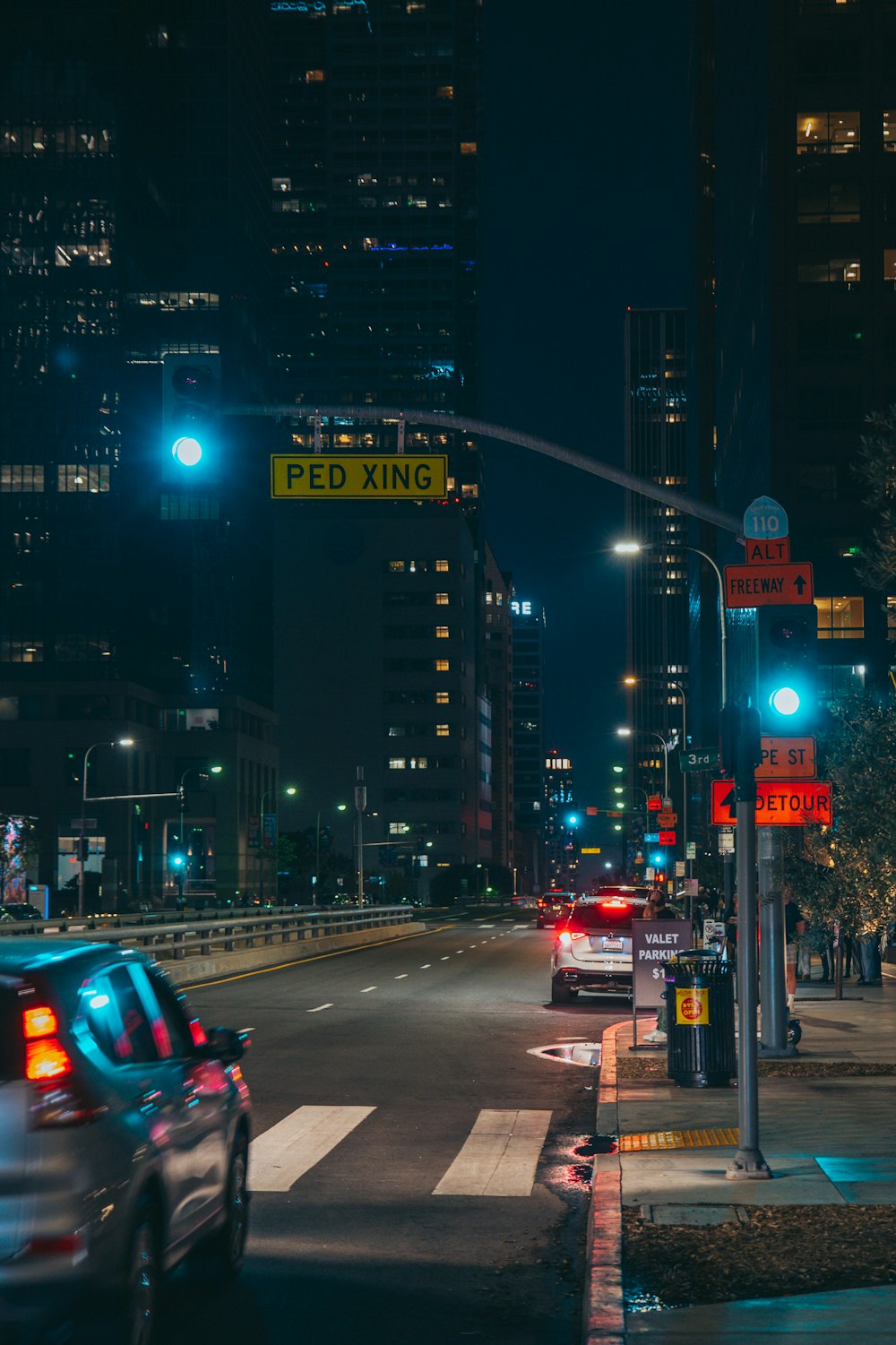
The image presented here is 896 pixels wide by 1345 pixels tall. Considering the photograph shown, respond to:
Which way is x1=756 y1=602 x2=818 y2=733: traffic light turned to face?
toward the camera

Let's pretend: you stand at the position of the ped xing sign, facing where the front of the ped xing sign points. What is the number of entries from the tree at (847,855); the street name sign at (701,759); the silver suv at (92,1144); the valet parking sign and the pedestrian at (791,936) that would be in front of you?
1

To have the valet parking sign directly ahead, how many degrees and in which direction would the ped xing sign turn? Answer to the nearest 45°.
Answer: approximately 135° to its left

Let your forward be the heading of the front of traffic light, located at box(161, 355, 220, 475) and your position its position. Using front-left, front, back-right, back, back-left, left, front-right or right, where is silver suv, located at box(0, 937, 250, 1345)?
front

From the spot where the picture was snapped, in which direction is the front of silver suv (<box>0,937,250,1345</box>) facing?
facing away from the viewer and to the right of the viewer

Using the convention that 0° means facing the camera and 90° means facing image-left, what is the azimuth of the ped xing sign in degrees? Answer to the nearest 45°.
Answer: approximately 0°

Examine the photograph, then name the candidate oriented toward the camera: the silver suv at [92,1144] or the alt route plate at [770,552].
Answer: the alt route plate

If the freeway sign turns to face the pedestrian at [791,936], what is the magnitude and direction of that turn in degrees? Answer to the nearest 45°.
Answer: approximately 180°

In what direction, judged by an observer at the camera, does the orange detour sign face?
facing the viewer

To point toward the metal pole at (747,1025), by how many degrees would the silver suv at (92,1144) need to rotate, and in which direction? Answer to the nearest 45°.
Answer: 0° — it already faces it

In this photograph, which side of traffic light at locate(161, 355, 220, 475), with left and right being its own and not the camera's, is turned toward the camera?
front

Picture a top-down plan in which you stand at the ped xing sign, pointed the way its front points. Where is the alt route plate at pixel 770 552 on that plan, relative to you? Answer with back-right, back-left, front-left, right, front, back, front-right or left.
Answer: front-left

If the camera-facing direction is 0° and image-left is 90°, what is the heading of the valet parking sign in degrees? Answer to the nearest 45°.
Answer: approximately 0°
